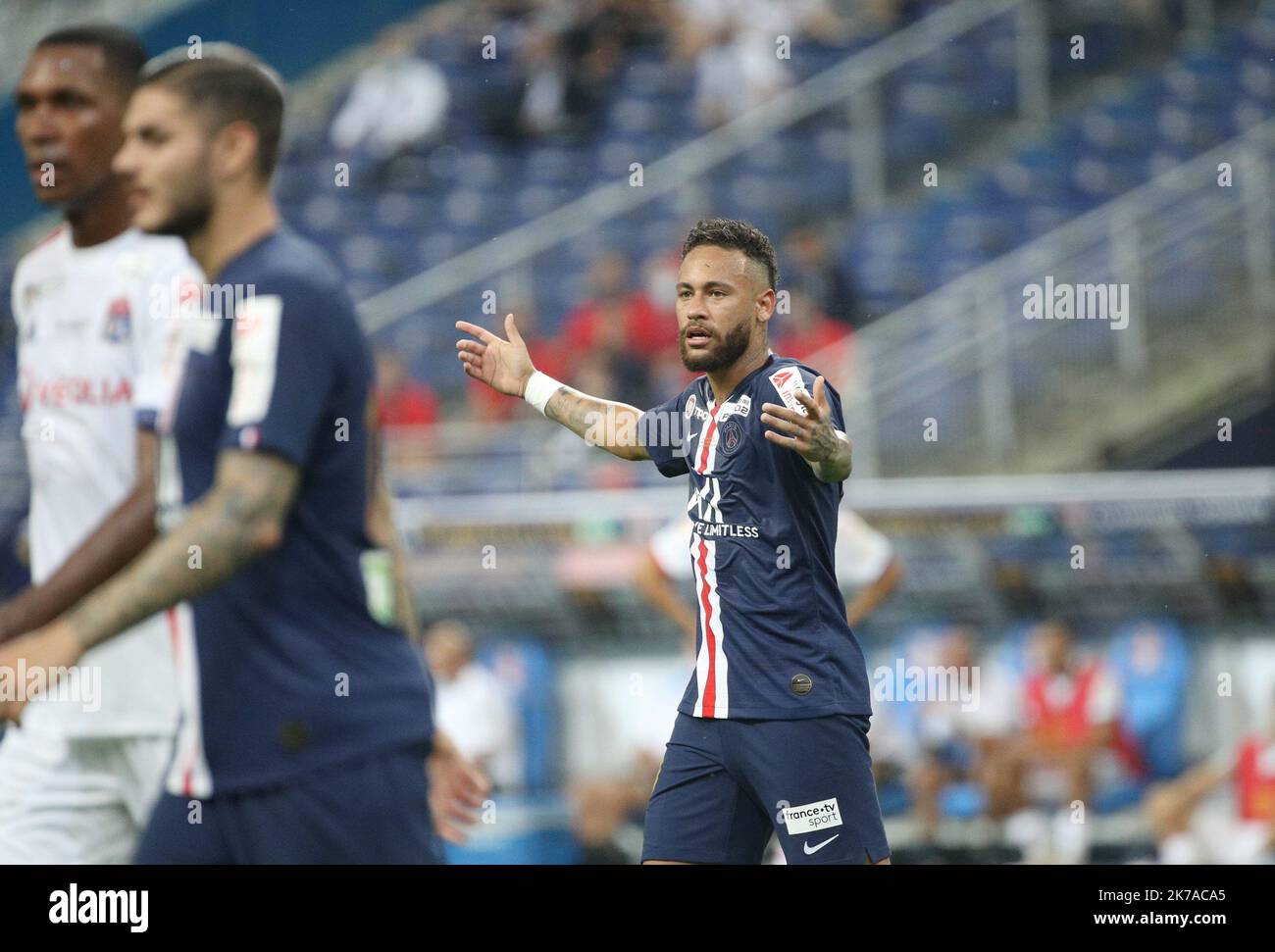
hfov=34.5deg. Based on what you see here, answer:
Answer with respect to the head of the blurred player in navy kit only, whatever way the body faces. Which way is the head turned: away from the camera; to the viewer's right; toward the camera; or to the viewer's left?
to the viewer's left

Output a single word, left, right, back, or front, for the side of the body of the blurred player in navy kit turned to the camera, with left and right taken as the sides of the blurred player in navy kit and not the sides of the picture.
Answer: left

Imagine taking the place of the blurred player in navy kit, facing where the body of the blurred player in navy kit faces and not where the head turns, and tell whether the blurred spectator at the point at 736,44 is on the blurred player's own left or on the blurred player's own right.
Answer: on the blurred player's own right

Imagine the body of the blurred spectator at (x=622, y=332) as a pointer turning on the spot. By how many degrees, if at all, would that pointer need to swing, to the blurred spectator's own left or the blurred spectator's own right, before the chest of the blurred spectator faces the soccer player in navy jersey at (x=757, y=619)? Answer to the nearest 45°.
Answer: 0° — they already face them

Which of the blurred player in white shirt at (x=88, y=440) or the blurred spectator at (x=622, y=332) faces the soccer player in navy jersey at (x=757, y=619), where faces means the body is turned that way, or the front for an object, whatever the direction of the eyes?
the blurred spectator

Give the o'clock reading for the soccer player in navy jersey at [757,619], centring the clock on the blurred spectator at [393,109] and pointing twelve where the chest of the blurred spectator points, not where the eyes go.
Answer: The soccer player in navy jersey is roughly at 12 o'clock from the blurred spectator.

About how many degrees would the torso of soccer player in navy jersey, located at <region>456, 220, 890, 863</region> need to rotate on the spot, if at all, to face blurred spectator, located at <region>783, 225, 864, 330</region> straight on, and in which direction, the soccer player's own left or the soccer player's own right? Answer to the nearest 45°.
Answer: approximately 135° to the soccer player's own right

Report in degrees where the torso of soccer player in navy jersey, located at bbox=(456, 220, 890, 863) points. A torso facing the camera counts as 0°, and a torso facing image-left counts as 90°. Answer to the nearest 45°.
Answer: approximately 45°

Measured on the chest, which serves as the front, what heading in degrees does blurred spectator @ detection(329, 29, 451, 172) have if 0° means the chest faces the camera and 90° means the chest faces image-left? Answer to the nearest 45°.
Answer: approximately 0°

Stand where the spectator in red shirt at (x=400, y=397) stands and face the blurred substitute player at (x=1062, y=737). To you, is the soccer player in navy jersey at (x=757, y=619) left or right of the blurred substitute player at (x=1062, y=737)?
right
